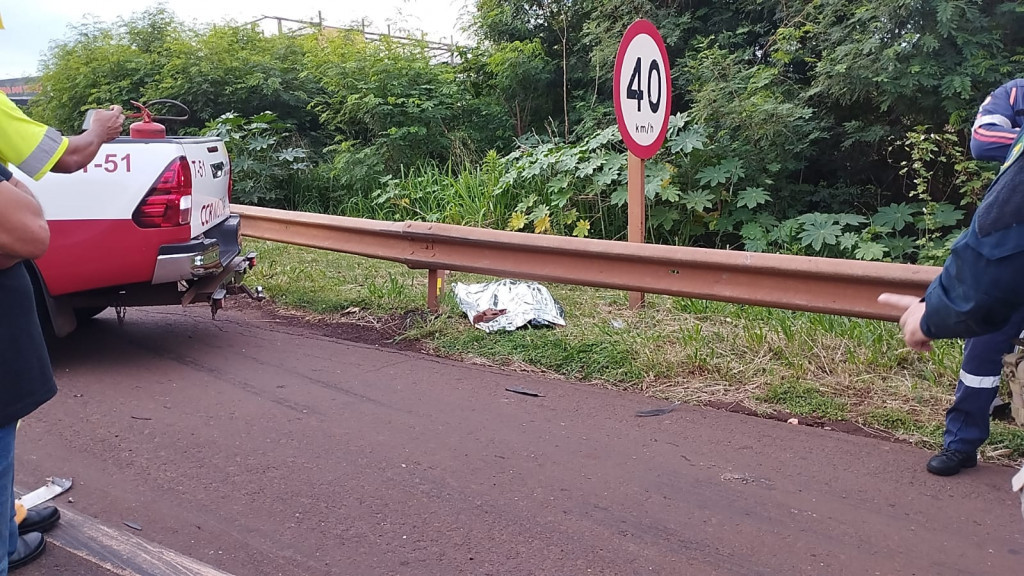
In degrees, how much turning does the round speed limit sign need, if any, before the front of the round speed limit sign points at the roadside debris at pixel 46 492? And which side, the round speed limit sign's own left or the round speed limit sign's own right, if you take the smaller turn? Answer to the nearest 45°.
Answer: approximately 90° to the round speed limit sign's own right

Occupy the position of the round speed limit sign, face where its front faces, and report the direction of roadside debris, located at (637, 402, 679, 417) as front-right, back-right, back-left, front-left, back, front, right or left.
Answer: front-right

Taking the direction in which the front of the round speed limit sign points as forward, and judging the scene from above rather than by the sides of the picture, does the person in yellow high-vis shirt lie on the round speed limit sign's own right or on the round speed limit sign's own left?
on the round speed limit sign's own right

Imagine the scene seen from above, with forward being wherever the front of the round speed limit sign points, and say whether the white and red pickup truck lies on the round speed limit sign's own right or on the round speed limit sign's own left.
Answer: on the round speed limit sign's own right

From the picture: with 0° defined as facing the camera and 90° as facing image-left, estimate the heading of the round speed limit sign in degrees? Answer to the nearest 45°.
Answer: approximately 315°

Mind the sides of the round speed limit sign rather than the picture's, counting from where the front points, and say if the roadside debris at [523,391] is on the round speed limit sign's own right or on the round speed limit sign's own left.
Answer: on the round speed limit sign's own right
